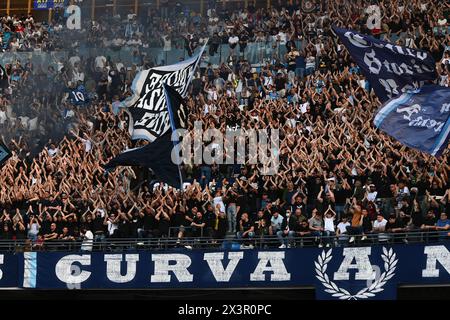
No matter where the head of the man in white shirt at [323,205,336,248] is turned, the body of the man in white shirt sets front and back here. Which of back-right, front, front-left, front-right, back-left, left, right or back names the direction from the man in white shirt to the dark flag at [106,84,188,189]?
right

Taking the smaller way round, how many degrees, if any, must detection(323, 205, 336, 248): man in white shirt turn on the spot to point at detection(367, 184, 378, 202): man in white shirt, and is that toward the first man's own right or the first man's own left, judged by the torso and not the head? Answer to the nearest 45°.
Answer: approximately 90° to the first man's own left

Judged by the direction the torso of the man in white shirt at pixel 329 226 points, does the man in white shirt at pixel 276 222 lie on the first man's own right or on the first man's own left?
on the first man's own right

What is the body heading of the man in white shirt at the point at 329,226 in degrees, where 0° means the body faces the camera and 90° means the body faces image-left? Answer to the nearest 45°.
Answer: approximately 0°
